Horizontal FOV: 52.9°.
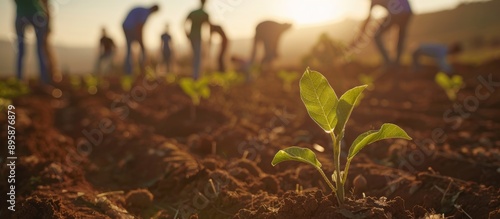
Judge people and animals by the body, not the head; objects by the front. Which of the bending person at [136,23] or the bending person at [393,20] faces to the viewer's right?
the bending person at [136,23]

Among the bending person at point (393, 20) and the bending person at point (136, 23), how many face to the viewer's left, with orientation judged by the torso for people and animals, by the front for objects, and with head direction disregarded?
1

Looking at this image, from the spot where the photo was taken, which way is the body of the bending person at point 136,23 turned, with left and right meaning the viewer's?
facing to the right of the viewer

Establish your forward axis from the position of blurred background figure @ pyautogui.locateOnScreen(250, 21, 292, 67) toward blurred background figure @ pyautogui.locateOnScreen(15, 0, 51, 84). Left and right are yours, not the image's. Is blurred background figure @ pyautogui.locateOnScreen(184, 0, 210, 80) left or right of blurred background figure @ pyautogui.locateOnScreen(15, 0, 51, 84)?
left

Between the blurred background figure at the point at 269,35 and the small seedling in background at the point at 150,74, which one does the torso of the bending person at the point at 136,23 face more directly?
the blurred background figure

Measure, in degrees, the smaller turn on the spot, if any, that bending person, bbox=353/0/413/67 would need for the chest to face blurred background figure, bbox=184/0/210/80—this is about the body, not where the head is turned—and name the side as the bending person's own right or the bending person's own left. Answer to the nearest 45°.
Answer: approximately 45° to the bending person's own left

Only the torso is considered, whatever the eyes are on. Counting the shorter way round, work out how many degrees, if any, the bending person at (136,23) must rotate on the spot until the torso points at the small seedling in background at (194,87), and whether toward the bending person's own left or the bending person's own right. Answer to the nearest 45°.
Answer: approximately 90° to the bending person's own right

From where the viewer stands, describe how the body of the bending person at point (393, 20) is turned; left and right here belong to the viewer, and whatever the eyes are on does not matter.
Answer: facing to the left of the viewer
